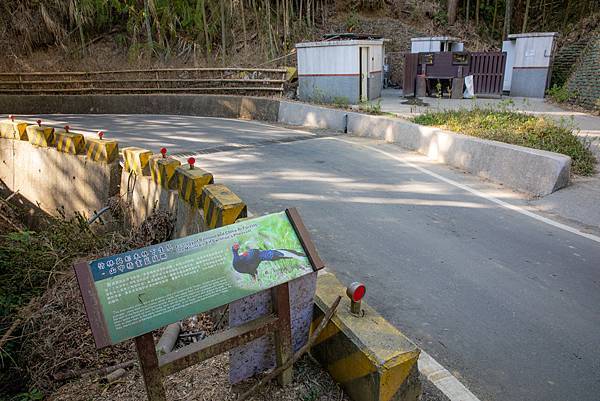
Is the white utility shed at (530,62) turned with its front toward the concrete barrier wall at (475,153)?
yes

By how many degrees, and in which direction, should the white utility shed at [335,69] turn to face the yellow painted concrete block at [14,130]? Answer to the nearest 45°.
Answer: approximately 90° to its right

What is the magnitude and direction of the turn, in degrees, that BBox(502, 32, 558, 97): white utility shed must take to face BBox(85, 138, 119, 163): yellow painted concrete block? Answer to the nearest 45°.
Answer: approximately 45° to its right

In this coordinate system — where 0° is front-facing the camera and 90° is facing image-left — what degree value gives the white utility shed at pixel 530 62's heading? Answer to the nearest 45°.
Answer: approximately 0°

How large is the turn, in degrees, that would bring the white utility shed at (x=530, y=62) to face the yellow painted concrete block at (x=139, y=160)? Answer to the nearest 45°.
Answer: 0° — it already faces it

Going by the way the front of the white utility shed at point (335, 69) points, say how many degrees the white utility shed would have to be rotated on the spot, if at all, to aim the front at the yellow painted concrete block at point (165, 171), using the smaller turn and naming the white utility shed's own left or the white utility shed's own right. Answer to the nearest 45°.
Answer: approximately 45° to the white utility shed's own right

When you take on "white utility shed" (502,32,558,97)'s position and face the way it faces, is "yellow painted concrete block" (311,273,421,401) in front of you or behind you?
in front

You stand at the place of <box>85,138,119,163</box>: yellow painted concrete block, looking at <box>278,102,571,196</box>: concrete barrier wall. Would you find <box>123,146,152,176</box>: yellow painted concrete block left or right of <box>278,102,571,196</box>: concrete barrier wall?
right

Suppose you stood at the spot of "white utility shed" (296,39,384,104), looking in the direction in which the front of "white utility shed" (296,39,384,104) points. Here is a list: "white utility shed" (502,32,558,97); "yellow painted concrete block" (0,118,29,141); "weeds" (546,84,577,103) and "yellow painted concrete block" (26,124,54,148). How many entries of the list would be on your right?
2

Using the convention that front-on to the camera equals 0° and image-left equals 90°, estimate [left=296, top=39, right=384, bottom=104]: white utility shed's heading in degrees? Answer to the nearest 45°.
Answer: approximately 315°

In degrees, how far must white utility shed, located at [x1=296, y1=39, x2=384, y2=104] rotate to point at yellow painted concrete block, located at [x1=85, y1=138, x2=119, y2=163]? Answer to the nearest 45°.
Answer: approximately 90° to its right

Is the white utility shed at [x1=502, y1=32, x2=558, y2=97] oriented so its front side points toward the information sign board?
yes

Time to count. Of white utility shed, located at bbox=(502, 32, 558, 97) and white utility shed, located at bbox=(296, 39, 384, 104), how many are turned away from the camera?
0

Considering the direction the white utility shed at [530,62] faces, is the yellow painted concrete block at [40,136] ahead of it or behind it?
ahead
